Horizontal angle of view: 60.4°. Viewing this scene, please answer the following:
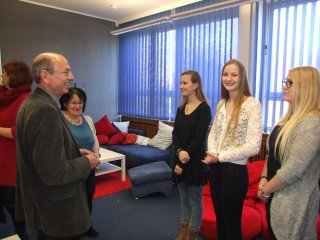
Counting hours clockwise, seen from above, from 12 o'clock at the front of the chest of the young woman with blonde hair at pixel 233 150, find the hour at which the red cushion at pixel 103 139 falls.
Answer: The red cushion is roughly at 3 o'clock from the young woman with blonde hair.

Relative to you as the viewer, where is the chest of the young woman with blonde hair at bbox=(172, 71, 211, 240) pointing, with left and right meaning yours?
facing the viewer and to the left of the viewer

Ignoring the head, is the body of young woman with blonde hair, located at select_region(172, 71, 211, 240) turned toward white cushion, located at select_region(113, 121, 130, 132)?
no

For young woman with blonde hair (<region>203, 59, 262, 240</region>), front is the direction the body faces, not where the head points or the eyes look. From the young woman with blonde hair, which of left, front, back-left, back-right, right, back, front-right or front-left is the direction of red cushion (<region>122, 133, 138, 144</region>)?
right

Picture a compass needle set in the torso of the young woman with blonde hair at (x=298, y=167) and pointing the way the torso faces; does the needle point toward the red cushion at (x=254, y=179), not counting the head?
no

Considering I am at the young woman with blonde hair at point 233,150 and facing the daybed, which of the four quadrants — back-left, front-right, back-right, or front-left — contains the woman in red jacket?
front-left

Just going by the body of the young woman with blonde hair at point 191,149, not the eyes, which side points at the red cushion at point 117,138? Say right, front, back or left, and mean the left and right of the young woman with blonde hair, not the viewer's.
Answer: right

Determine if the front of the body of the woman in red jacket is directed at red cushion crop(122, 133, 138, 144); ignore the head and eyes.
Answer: no

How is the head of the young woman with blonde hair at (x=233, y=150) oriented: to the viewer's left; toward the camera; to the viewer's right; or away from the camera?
toward the camera

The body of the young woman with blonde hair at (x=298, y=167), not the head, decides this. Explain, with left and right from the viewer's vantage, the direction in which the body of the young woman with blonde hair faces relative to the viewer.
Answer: facing to the left of the viewer

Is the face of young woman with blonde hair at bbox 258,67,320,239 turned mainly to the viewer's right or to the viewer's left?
to the viewer's left

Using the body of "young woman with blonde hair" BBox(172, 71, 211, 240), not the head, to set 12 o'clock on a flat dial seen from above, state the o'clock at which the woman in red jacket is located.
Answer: The woman in red jacket is roughly at 1 o'clock from the young woman with blonde hair.
